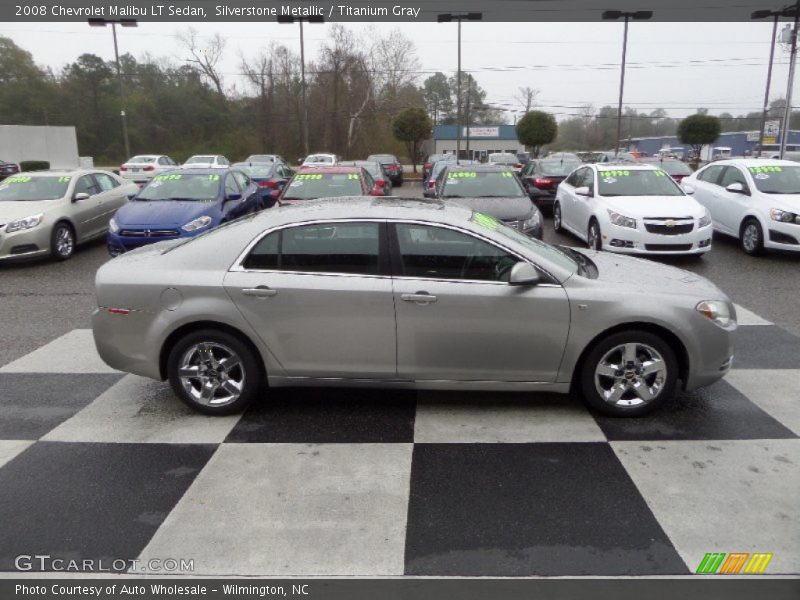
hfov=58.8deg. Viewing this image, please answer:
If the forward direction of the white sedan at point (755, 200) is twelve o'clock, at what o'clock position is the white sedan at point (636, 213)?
the white sedan at point (636, 213) is roughly at 3 o'clock from the white sedan at point (755, 200).

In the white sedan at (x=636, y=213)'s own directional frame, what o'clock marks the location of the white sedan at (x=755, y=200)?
the white sedan at (x=755, y=200) is roughly at 9 o'clock from the white sedan at (x=636, y=213).

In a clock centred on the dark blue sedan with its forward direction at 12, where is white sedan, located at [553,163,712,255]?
The white sedan is roughly at 8 o'clock from the dark blue sedan.

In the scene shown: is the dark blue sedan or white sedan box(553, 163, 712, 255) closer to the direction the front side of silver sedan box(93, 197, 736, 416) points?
the white sedan

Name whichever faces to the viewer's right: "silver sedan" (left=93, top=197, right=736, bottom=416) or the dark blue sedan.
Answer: the silver sedan

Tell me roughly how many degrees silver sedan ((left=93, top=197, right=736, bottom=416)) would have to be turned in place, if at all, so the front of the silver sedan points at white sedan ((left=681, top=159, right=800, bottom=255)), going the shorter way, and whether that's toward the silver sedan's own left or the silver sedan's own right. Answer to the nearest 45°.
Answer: approximately 45° to the silver sedan's own left

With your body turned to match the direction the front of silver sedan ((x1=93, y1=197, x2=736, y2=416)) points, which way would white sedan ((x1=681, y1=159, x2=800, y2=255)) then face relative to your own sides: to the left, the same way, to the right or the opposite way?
to the right

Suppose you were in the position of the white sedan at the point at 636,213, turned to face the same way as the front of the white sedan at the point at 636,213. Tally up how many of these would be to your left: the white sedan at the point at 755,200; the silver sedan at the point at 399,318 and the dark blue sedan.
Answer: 1

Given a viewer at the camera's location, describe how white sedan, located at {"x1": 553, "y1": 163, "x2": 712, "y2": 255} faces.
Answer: facing the viewer and to the right of the viewer

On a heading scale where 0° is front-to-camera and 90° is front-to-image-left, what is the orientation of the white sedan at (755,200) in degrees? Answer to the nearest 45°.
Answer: approximately 315°

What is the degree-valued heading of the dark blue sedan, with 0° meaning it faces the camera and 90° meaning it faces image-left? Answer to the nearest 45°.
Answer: approximately 45°

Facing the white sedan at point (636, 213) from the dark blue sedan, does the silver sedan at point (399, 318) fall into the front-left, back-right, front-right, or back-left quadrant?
front-right

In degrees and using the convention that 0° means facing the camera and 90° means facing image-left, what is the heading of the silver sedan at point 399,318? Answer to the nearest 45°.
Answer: approximately 270°

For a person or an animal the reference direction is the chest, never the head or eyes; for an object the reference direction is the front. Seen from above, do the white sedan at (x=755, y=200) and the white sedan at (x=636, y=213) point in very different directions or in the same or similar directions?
same or similar directions

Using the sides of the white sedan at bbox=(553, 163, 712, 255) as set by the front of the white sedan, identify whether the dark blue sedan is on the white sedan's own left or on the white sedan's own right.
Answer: on the white sedan's own right
